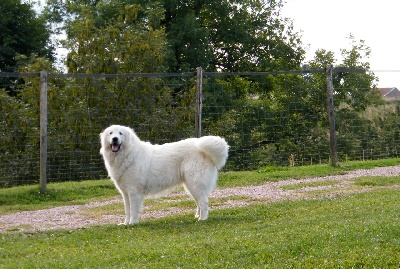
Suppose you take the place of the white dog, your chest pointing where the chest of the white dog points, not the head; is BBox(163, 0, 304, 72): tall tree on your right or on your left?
on your right

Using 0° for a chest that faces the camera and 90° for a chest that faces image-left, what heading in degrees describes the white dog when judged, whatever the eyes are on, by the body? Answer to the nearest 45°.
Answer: approximately 90°

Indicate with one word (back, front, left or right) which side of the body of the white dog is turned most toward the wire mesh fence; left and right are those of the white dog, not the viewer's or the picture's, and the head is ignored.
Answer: right
